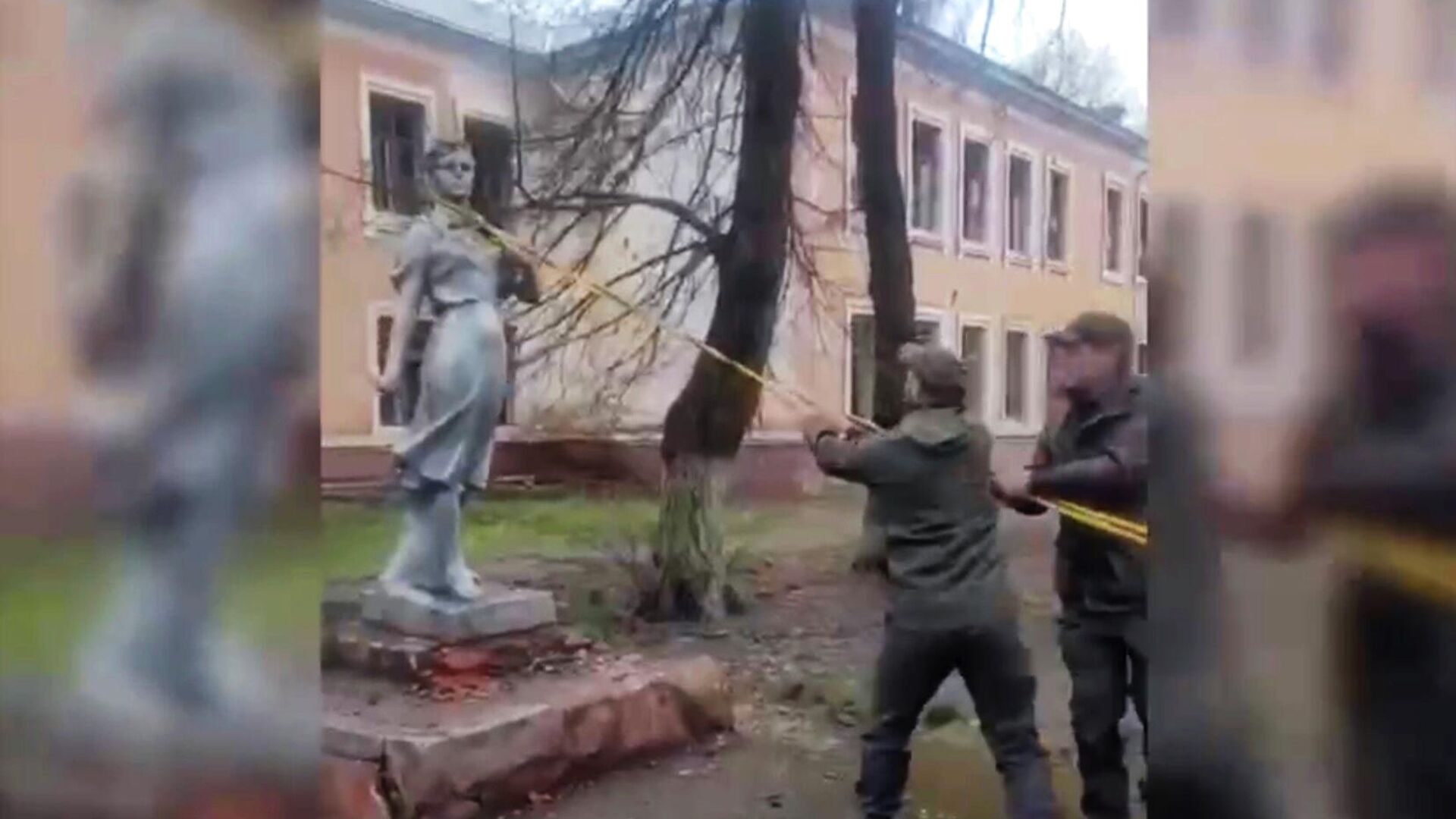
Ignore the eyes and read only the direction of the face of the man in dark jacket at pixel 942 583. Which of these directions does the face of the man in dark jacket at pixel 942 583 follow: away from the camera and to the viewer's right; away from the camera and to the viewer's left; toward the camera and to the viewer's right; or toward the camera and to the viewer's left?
away from the camera and to the viewer's left

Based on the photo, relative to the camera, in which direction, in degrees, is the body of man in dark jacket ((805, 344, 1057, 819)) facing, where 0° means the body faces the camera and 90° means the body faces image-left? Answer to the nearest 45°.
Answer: approximately 135°

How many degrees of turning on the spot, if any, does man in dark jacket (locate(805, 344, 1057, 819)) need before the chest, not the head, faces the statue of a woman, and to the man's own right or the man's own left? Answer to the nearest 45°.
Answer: approximately 45° to the man's own left
